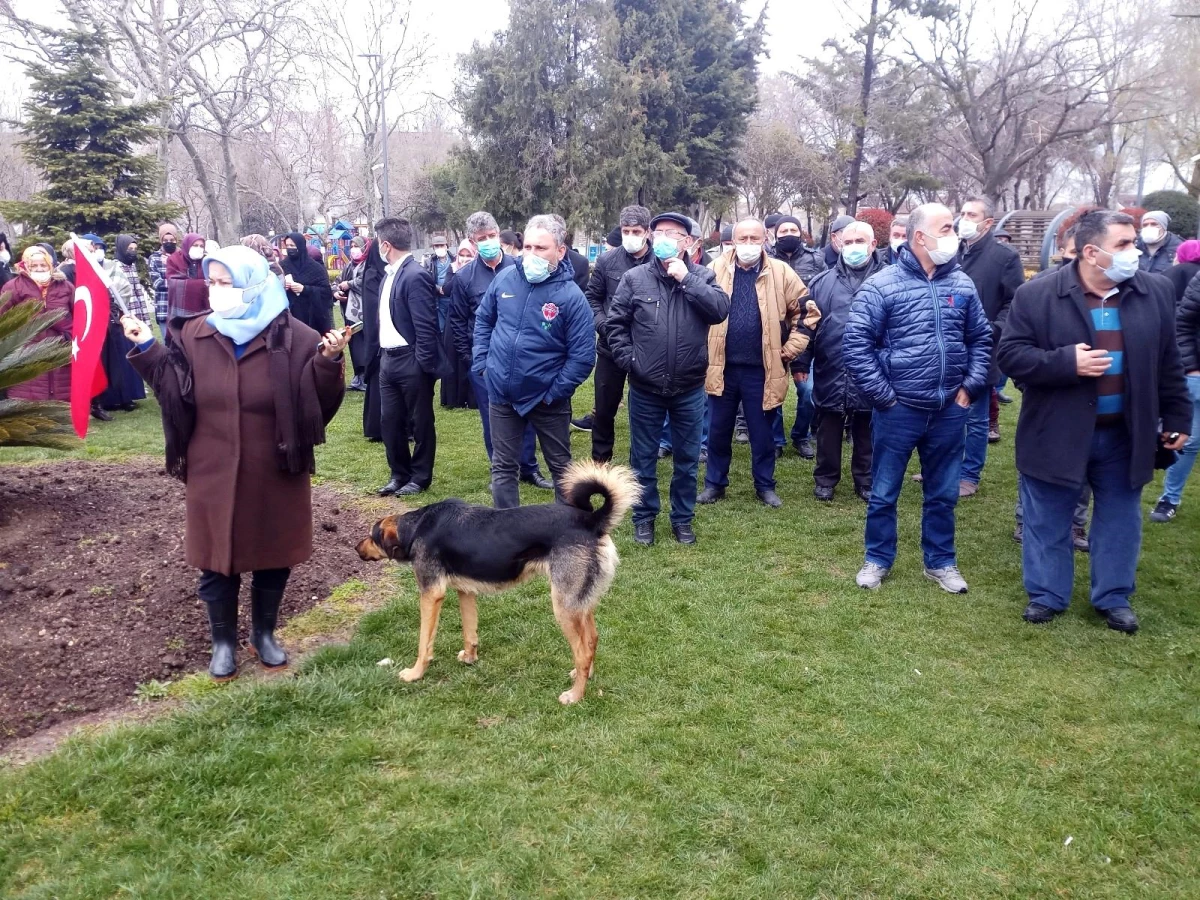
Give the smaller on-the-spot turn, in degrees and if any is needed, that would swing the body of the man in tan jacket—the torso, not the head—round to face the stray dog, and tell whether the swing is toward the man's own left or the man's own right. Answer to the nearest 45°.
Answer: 0° — they already face it

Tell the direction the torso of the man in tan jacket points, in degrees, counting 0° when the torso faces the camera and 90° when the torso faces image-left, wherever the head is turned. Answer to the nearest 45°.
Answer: approximately 0°

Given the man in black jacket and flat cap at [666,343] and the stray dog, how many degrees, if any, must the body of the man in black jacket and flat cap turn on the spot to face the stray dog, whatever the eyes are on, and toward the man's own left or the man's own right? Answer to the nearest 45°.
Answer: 0° — they already face it

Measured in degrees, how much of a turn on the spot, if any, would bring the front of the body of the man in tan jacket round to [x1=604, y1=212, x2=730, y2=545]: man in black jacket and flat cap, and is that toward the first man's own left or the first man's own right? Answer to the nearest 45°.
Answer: approximately 45° to the first man's own right

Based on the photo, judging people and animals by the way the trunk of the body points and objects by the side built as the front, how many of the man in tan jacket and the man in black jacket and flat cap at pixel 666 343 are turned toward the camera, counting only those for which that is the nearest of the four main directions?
2
